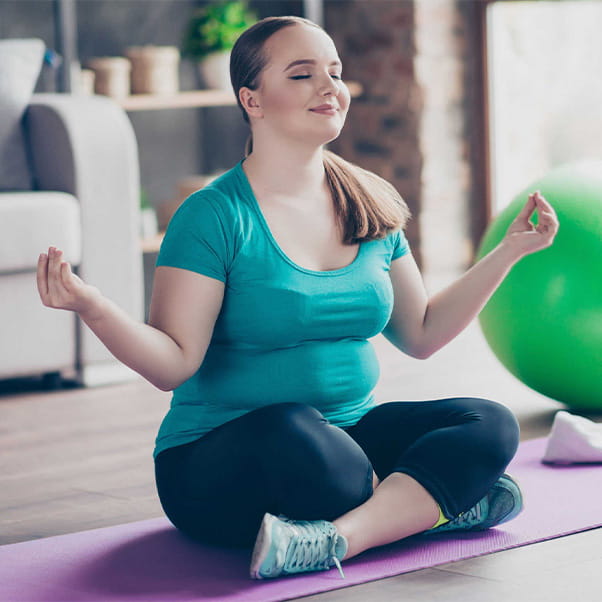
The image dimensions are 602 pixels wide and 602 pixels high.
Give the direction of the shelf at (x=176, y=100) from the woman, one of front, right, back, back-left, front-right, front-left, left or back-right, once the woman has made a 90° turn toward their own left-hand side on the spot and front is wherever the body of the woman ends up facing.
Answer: front-left

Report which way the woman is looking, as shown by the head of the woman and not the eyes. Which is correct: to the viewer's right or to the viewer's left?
to the viewer's right

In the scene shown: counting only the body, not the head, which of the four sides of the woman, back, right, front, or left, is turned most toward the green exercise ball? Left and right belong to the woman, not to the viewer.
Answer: left

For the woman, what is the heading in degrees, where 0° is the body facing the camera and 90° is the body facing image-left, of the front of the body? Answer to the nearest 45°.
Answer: approximately 315°

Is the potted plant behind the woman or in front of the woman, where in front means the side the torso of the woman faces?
behind

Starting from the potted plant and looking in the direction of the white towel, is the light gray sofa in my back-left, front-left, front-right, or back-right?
front-right

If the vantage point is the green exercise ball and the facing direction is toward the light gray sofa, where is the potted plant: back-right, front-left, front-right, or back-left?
front-right

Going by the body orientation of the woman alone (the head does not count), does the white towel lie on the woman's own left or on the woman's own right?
on the woman's own left

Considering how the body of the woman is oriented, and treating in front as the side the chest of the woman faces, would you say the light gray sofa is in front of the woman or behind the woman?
behind

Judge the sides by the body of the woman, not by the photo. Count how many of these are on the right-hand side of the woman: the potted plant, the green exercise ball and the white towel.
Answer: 0
